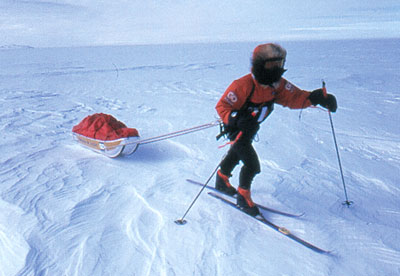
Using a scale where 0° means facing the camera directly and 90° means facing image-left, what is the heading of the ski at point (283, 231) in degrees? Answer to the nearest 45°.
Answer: approximately 315°

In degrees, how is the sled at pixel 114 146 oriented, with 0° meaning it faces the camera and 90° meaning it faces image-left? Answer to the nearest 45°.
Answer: approximately 315°

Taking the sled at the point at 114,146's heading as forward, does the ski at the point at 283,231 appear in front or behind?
in front

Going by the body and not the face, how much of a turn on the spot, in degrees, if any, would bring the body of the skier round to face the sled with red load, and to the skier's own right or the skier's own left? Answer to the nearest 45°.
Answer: approximately 135° to the skier's own right

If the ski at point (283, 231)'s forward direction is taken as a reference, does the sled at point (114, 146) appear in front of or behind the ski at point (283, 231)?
behind

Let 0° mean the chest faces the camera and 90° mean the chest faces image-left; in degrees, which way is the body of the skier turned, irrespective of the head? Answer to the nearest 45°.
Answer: approximately 315°

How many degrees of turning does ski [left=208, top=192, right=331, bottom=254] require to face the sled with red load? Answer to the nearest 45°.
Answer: approximately 135° to its right
